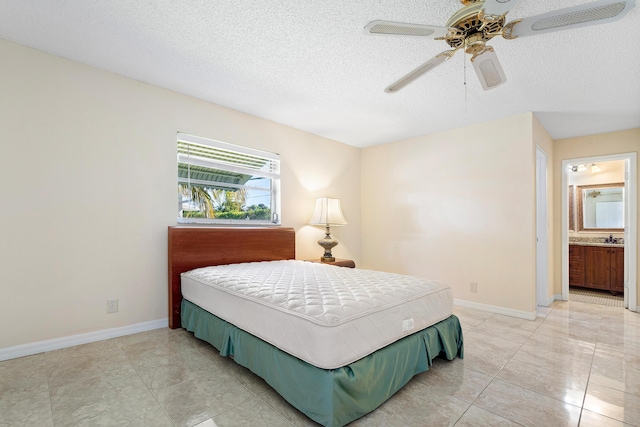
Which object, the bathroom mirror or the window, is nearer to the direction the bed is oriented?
the bathroom mirror

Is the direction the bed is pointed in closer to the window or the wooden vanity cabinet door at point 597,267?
the wooden vanity cabinet door

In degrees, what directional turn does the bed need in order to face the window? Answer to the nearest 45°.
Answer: approximately 180°

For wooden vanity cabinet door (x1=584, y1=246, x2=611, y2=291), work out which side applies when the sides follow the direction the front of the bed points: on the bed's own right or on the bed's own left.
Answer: on the bed's own left

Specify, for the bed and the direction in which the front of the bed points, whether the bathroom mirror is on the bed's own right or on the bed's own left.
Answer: on the bed's own left

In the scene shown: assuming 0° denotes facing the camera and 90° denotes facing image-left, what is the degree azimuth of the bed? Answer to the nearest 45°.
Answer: approximately 315°

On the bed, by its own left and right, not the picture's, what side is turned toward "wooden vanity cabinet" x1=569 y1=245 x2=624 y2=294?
left
